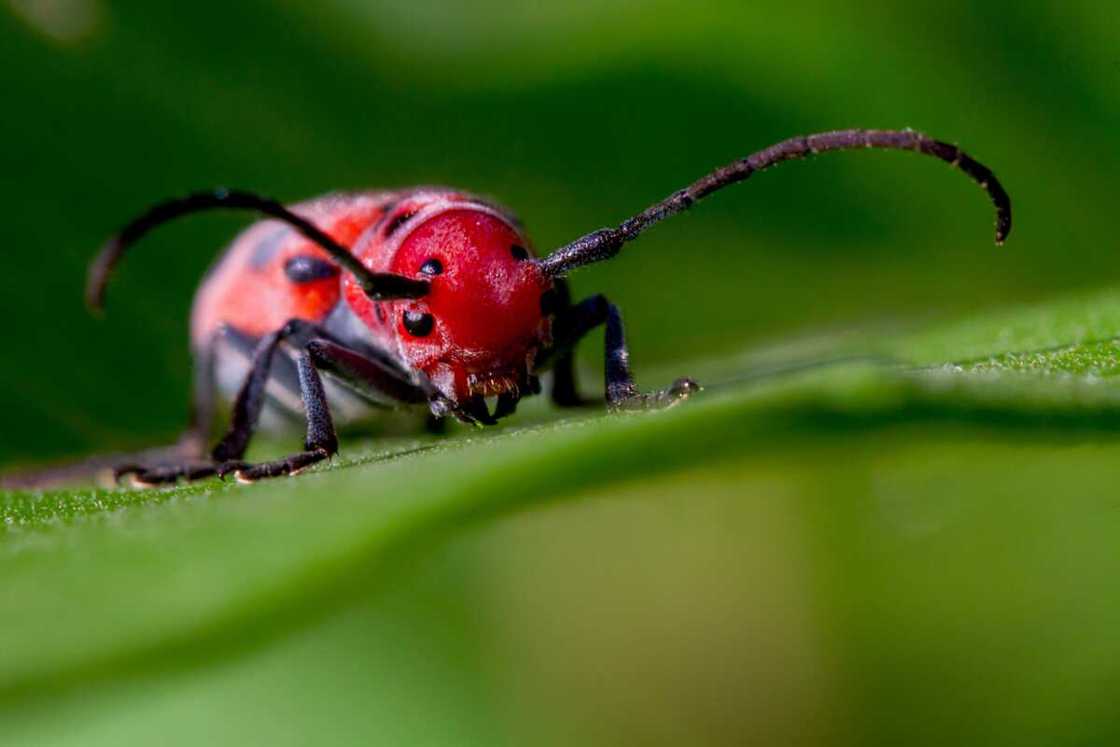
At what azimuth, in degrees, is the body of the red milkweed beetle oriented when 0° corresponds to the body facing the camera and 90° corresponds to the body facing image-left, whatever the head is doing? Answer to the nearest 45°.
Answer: approximately 315°
